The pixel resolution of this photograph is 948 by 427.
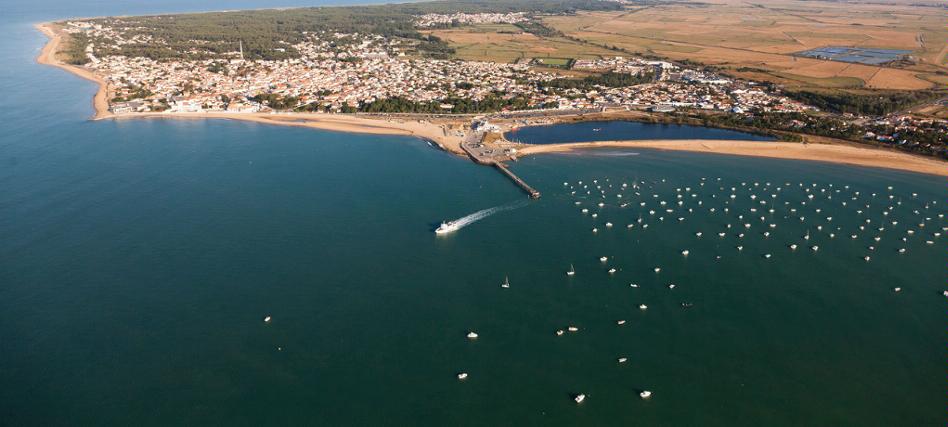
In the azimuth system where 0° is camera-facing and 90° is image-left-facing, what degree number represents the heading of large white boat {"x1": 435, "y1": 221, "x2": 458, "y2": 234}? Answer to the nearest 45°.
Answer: approximately 45°

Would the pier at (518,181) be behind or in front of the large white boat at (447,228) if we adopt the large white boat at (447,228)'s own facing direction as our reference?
behind

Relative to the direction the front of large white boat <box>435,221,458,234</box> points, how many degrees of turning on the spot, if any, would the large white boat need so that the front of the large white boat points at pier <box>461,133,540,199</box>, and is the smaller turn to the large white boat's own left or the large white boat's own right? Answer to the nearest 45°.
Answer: approximately 135° to the large white boat's own right
